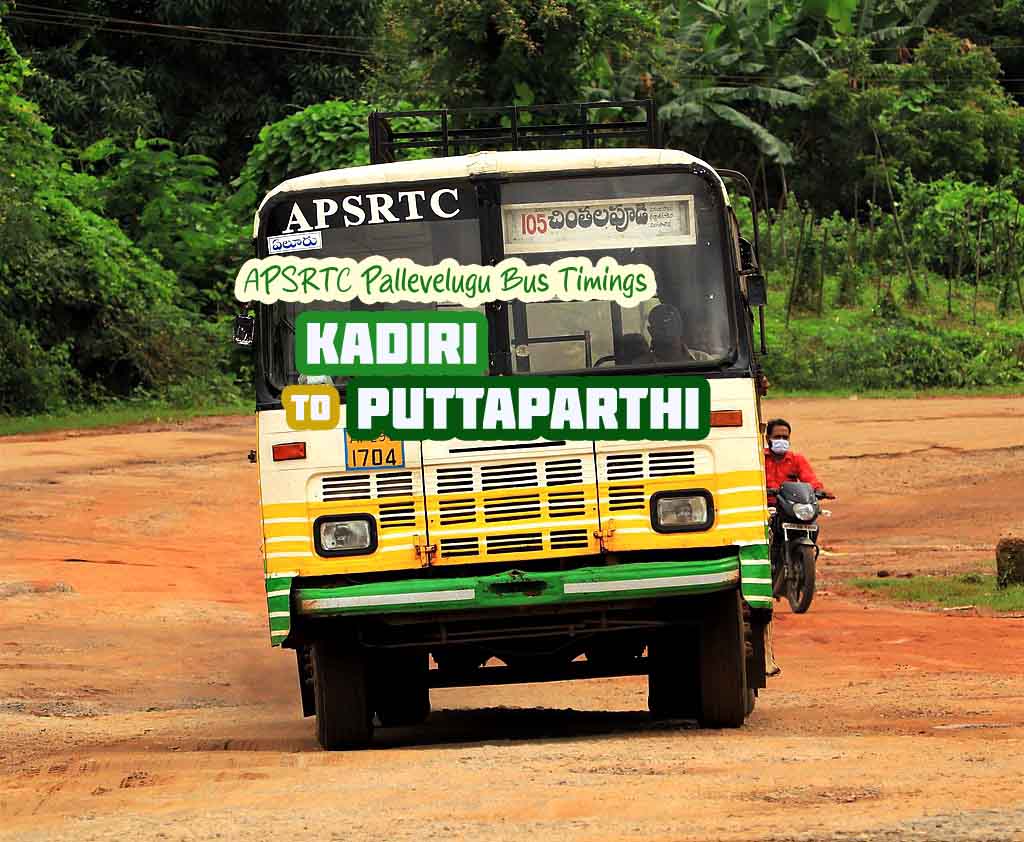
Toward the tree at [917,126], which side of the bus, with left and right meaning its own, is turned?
back

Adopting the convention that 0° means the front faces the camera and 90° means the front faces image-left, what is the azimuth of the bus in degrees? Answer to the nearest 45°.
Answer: approximately 0°
